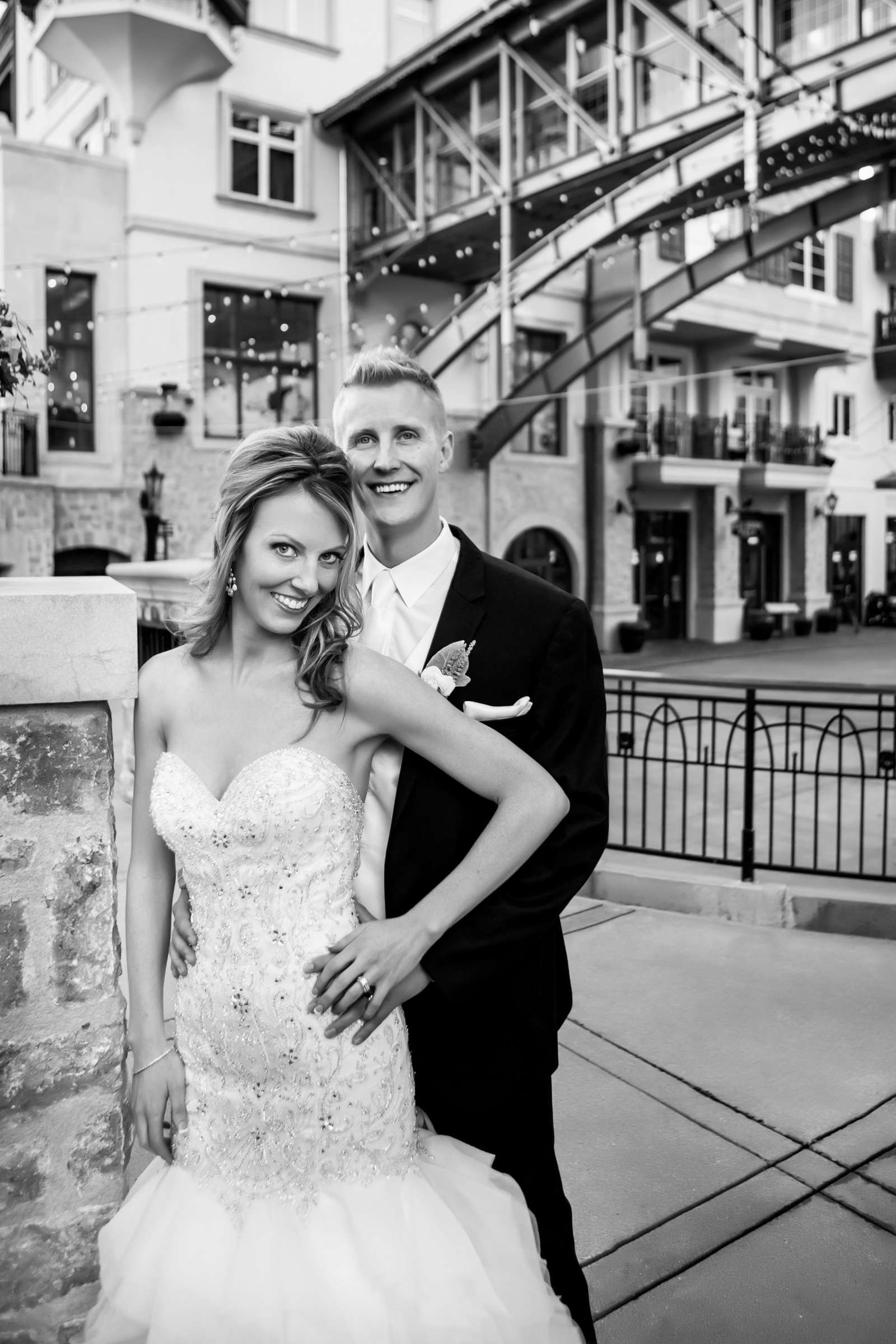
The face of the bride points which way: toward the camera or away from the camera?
toward the camera

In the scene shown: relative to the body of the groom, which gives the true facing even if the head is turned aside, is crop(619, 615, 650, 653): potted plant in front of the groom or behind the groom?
behind

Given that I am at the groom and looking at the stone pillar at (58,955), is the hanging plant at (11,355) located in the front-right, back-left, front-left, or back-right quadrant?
front-right

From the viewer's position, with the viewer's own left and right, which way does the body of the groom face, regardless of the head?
facing the viewer and to the left of the viewer
